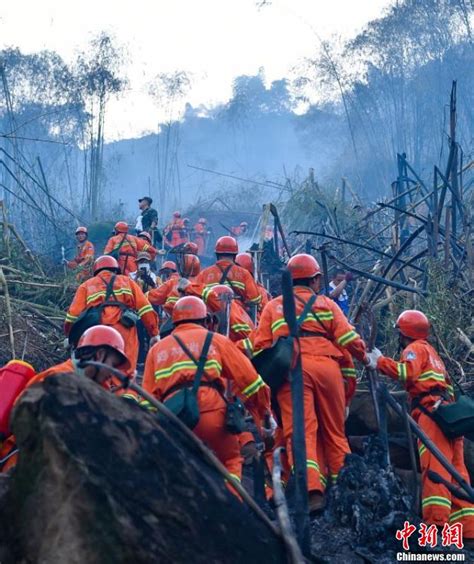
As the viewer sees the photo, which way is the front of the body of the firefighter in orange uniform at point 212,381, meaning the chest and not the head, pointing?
away from the camera

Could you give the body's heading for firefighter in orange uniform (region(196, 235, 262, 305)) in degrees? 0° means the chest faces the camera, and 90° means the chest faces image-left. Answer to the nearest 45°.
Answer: approximately 180°

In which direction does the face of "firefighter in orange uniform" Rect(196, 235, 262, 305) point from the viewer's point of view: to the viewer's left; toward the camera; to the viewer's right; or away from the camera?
away from the camera

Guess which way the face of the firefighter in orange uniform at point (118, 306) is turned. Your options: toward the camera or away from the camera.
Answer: away from the camera

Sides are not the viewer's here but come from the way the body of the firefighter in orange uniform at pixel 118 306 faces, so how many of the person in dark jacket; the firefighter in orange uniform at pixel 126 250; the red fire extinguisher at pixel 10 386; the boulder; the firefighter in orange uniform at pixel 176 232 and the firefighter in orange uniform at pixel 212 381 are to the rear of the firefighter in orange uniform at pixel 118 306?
3

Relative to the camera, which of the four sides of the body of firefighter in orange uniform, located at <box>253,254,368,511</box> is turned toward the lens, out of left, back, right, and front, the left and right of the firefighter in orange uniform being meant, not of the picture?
back

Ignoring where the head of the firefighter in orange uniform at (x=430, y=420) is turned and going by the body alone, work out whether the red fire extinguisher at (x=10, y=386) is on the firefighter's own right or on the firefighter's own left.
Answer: on the firefighter's own left

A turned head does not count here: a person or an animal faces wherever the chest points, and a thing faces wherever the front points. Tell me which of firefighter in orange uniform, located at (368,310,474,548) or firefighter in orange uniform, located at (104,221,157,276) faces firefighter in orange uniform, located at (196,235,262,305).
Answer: firefighter in orange uniform, located at (368,310,474,548)

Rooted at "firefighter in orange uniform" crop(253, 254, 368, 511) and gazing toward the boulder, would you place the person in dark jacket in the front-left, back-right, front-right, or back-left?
back-right

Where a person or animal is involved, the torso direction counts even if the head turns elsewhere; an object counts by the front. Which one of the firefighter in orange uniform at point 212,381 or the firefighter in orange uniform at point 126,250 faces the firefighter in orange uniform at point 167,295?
the firefighter in orange uniform at point 212,381

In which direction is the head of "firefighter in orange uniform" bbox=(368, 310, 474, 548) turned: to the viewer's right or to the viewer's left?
to the viewer's left

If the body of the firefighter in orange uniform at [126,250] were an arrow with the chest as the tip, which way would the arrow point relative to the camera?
away from the camera

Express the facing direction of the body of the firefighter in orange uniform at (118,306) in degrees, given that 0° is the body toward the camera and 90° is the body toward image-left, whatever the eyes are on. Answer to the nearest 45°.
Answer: approximately 180°
